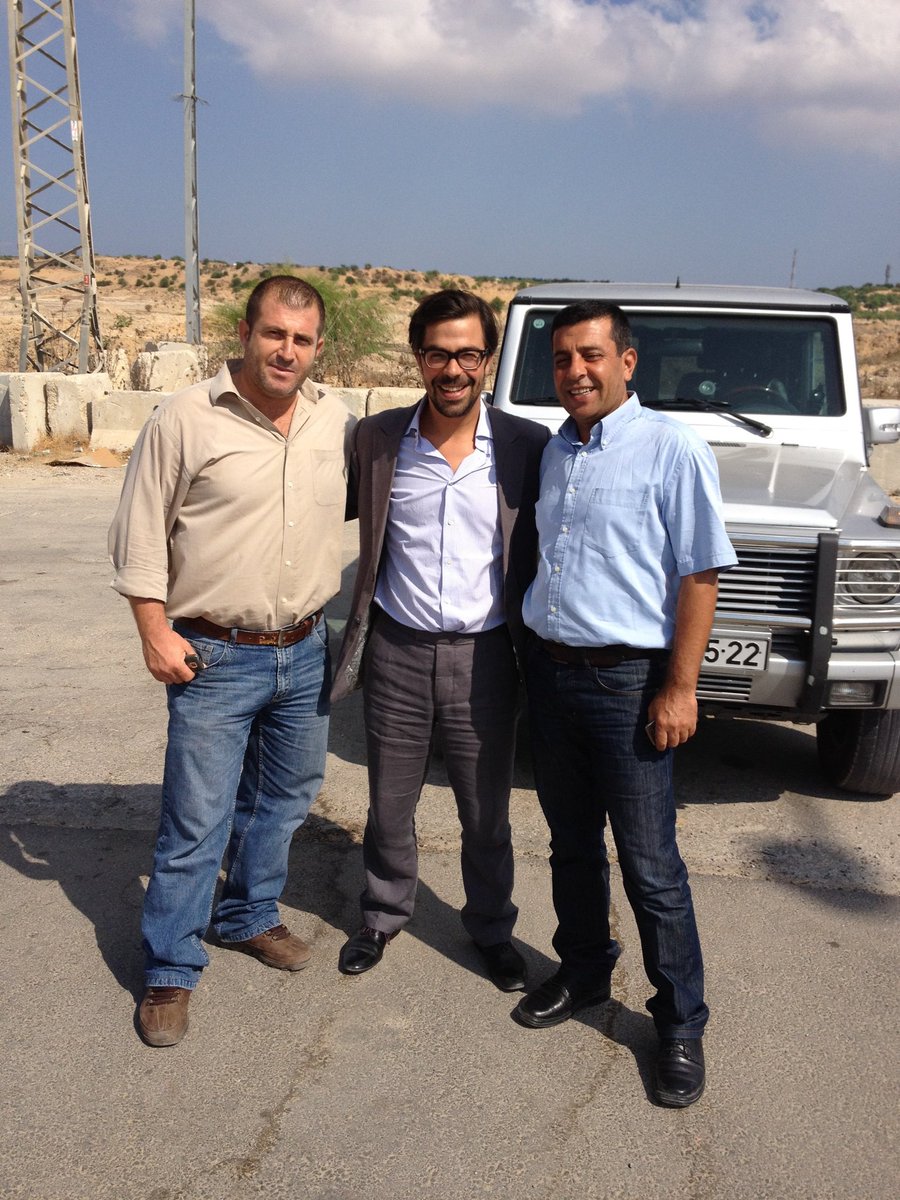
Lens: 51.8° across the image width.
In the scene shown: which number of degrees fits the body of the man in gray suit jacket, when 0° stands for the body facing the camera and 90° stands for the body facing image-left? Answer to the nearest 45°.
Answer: approximately 0°

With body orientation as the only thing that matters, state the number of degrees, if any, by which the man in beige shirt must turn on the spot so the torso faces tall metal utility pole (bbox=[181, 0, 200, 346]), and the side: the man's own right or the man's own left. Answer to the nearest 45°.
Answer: approximately 135° to the man's own left

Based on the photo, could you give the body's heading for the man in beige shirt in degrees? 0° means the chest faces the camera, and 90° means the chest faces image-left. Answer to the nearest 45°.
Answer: approximately 315°

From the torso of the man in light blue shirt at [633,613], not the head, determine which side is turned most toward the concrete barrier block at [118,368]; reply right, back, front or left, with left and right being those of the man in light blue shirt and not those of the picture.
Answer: right

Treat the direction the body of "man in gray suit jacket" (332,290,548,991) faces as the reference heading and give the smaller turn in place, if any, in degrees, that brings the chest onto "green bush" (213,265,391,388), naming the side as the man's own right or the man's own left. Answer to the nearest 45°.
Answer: approximately 180°

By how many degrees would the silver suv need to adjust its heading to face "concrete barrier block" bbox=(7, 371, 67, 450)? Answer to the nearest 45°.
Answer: approximately 135° to its right

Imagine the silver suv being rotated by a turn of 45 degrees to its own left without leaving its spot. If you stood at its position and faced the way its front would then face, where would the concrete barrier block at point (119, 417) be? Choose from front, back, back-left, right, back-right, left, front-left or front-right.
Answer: back

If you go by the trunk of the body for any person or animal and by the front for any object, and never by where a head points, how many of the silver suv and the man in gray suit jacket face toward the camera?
2

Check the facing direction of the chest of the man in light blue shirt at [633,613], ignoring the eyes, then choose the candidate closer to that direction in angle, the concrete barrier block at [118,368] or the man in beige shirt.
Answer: the man in beige shirt

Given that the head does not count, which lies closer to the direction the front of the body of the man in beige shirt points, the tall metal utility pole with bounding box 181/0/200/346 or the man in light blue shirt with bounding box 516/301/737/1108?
the man in light blue shirt

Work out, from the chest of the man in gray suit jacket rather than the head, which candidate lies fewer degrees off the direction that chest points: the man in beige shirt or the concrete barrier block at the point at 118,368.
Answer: the man in beige shirt

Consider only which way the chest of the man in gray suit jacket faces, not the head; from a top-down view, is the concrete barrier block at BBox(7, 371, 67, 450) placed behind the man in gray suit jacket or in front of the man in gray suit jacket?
behind

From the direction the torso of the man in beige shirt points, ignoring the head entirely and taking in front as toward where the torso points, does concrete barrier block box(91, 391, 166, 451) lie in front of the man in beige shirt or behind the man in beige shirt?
behind

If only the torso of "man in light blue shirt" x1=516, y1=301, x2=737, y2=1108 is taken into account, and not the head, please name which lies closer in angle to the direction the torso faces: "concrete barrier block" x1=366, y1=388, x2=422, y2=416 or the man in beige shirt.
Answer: the man in beige shirt

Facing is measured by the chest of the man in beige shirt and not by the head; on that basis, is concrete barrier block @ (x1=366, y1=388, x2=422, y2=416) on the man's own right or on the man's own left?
on the man's own left

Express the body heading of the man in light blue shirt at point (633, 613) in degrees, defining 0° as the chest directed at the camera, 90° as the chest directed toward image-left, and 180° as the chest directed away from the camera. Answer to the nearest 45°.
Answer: approximately 45°
